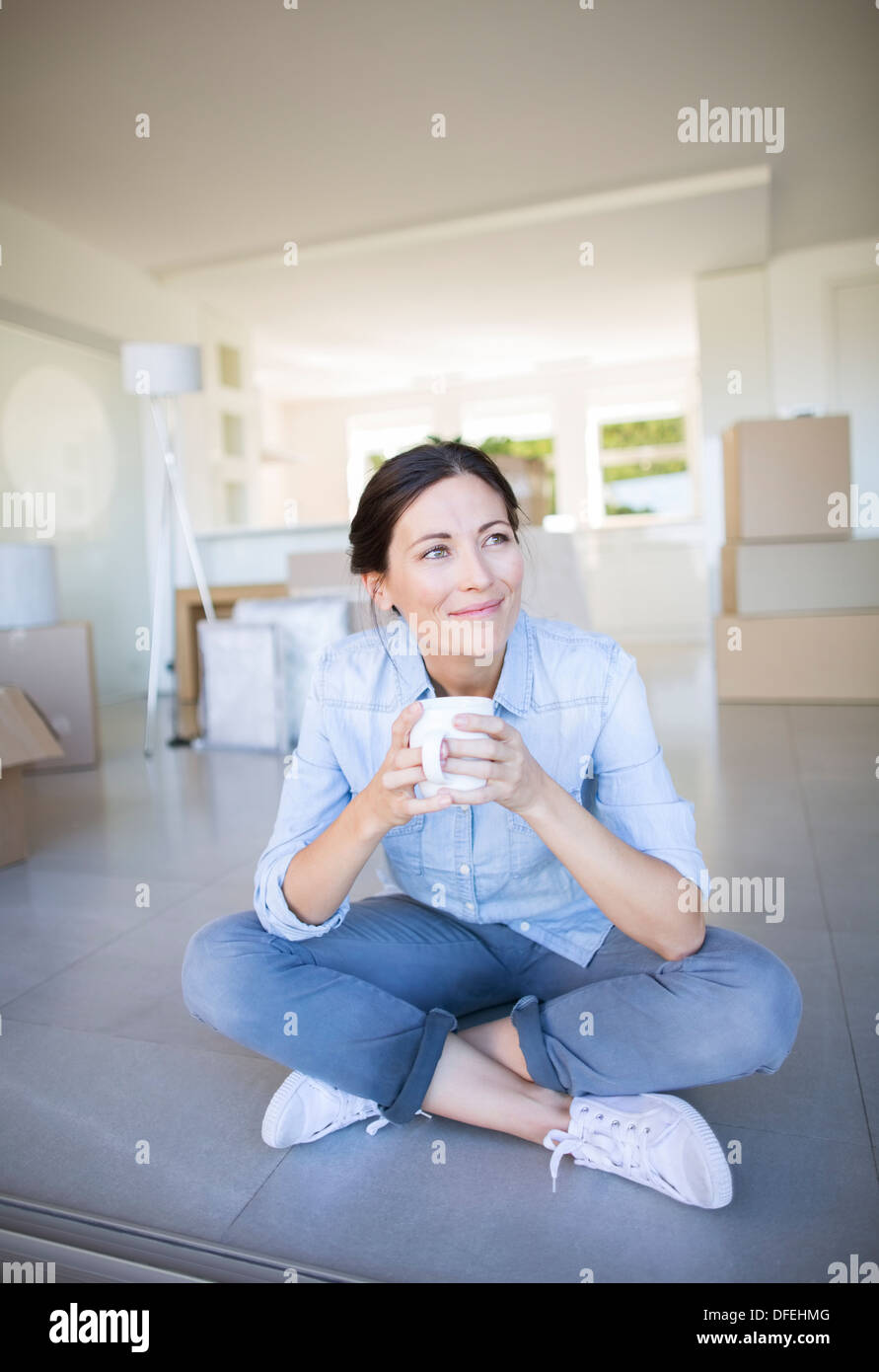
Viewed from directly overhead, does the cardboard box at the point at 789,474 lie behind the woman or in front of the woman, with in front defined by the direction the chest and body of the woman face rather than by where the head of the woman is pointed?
behind

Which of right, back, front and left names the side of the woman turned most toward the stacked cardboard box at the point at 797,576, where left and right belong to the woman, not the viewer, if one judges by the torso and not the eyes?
back

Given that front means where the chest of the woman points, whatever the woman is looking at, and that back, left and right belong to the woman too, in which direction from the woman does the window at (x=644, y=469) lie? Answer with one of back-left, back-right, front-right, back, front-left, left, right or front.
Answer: back

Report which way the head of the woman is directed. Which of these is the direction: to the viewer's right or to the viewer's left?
to the viewer's right

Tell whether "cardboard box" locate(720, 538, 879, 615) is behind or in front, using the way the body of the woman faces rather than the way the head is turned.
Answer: behind

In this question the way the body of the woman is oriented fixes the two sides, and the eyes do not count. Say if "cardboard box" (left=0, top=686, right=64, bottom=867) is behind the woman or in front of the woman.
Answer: behind

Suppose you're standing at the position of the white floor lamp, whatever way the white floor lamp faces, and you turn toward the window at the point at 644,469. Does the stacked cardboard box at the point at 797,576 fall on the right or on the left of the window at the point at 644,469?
right

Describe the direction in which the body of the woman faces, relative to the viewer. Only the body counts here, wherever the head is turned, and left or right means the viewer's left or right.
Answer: facing the viewer
